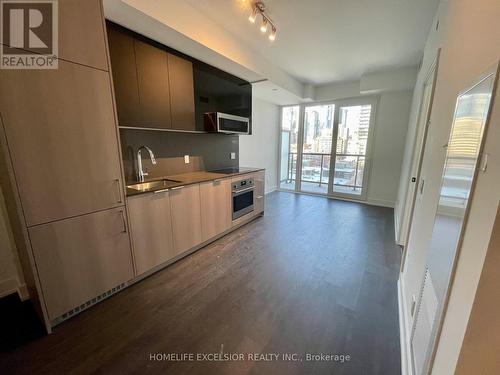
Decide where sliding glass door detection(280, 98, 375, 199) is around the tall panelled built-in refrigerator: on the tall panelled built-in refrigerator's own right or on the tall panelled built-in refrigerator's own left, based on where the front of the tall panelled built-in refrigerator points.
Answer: on the tall panelled built-in refrigerator's own left

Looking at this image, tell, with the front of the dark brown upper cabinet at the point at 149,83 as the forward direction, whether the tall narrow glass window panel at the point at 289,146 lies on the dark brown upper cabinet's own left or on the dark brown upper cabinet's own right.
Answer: on the dark brown upper cabinet's own left

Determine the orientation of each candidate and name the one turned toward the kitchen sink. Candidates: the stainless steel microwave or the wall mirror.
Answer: the wall mirror

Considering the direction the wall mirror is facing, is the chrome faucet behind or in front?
in front

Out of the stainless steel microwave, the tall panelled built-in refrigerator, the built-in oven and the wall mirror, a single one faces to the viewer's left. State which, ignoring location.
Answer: the wall mirror

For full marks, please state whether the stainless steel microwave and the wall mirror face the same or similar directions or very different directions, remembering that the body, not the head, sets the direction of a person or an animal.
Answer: very different directions

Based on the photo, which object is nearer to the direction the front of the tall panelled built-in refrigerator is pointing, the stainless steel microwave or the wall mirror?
the wall mirror

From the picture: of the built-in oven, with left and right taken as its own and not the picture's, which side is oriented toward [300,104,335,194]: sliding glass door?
left

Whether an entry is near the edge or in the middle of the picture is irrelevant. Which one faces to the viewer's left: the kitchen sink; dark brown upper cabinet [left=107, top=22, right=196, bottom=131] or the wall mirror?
the wall mirror

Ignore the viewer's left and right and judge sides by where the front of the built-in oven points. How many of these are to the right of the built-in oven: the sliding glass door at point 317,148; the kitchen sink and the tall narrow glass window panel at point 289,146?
1

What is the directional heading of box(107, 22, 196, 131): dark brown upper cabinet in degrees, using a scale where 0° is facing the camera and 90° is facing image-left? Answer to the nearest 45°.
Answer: approximately 315°
